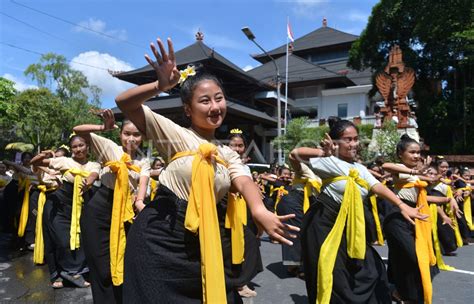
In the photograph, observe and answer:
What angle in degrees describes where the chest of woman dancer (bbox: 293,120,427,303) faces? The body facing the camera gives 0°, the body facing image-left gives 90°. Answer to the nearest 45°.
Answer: approximately 315°

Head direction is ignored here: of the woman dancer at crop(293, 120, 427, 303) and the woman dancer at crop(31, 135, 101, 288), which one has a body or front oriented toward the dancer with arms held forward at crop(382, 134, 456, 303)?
the woman dancer at crop(31, 135, 101, 288)

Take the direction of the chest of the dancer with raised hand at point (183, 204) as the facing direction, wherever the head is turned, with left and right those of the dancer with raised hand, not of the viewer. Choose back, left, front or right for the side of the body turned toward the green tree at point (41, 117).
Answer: back

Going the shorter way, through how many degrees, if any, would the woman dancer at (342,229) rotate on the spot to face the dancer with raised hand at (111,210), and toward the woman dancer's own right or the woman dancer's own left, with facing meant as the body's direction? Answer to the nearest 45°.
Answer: approximately 135° to the woman dancer's own right

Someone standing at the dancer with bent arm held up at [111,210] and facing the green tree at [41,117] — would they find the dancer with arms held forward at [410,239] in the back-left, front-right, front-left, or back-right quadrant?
back-right

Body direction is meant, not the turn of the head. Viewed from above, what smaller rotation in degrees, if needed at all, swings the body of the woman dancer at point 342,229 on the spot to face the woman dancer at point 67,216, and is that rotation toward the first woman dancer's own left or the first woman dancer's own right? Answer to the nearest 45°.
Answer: approximately 135° to the first woman dancer's own right
